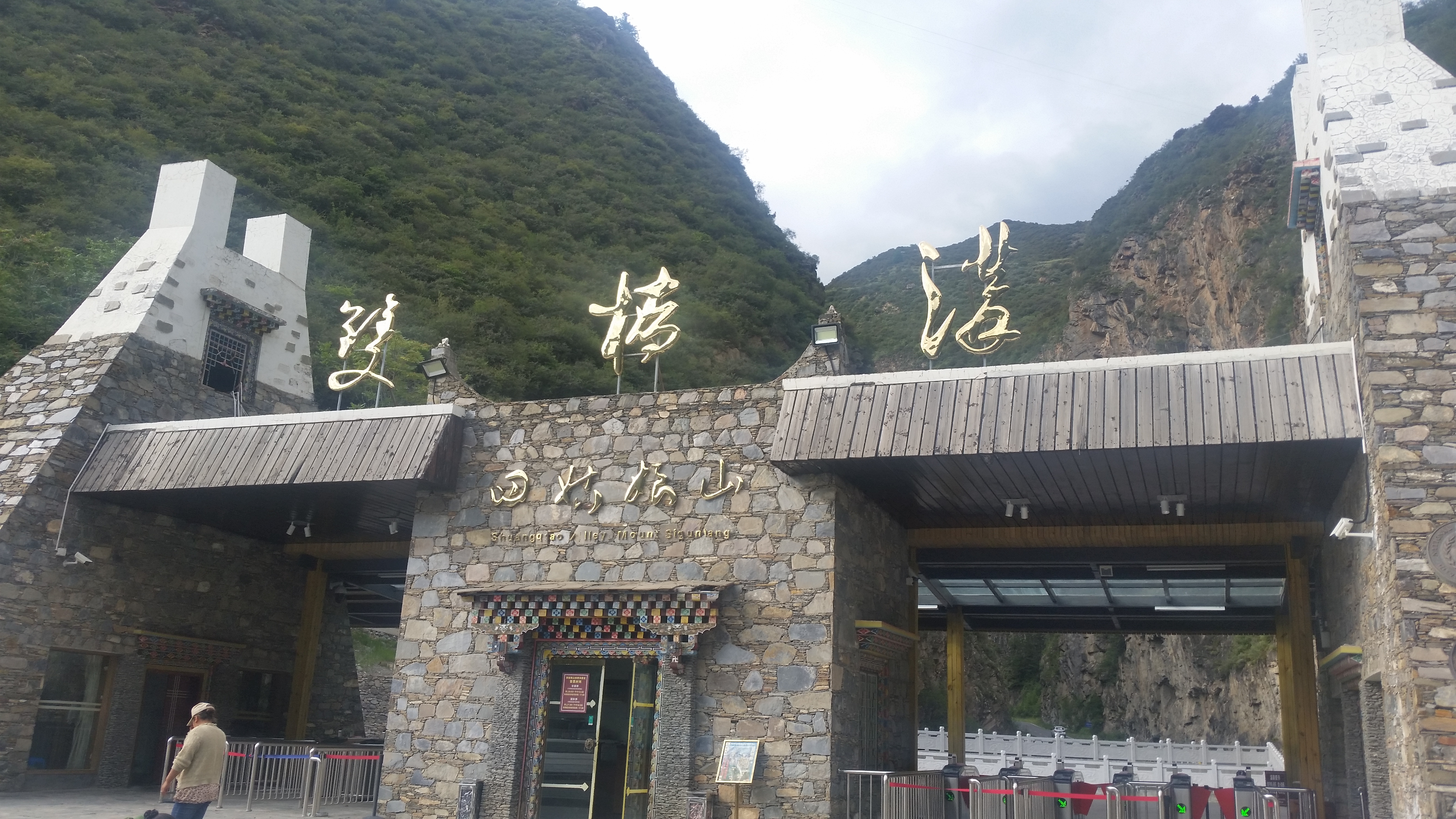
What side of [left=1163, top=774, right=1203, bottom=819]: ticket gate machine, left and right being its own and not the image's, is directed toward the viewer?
front

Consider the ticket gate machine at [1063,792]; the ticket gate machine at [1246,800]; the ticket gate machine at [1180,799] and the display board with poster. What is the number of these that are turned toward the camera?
4

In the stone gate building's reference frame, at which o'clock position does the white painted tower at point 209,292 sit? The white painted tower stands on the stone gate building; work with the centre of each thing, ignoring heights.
The white painted tower is roughly at 4 o'clock from the stone gate building.

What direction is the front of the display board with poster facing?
toward the camera

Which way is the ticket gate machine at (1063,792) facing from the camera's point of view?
toward the camera

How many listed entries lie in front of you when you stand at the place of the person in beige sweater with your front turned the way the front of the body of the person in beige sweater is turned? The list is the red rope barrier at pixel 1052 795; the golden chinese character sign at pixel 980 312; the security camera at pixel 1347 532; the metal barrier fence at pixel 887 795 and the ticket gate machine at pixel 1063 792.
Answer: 0

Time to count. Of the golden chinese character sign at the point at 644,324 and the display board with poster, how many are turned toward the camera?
2

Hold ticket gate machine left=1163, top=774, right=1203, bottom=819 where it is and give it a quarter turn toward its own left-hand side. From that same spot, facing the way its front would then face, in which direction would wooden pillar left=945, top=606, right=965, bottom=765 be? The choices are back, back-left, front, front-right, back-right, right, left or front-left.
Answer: back-left

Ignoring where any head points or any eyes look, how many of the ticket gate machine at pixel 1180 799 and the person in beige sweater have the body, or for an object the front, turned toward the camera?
1

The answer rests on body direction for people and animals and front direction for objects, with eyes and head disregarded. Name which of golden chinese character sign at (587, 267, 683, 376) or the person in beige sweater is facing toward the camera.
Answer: the golden chinese character sign

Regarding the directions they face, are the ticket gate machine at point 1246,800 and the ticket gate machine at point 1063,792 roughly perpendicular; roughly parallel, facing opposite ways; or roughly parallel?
roughly parallel

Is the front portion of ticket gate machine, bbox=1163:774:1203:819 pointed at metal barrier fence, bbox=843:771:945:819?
no

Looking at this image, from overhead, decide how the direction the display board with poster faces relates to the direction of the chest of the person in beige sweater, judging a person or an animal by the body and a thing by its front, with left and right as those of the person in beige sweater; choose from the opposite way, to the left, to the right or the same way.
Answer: to the left

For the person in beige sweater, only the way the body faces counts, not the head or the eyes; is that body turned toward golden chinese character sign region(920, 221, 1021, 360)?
no

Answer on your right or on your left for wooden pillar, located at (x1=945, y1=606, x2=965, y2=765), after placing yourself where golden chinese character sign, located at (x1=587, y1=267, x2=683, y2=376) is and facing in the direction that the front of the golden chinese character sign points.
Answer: on your left

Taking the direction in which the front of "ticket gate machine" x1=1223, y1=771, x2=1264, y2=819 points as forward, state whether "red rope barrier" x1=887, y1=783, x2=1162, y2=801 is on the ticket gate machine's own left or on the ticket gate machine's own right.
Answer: on the ticket gate machine's own right
